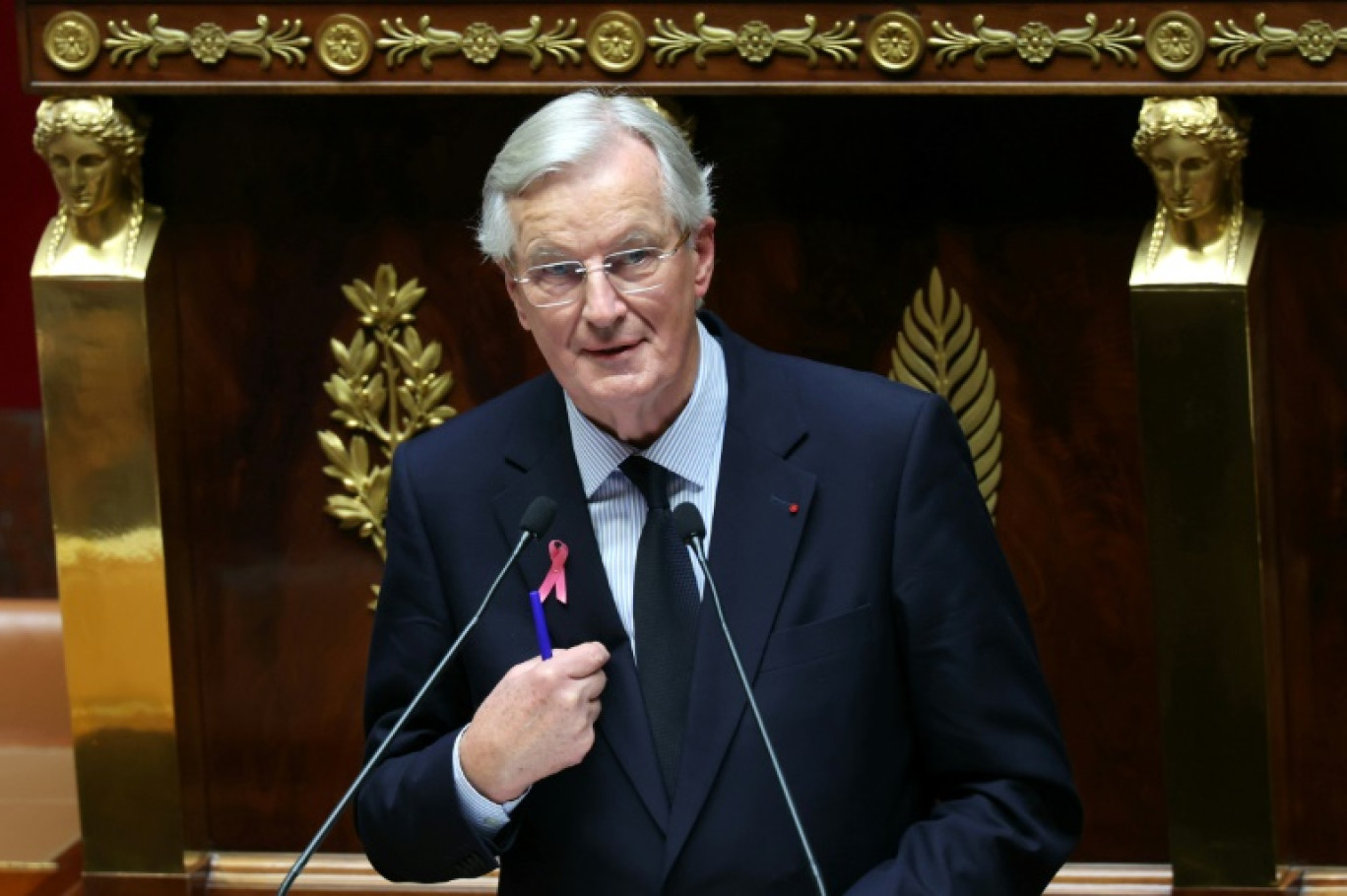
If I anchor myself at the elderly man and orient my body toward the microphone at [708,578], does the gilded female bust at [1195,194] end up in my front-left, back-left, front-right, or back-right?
back-left

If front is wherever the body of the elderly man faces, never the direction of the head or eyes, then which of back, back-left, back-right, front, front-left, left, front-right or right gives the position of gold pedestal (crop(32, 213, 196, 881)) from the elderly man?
back-right

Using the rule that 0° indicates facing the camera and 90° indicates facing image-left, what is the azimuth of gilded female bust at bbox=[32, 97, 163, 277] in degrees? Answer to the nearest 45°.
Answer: approximately 45°

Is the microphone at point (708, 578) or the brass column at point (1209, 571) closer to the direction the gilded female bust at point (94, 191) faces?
the microphone

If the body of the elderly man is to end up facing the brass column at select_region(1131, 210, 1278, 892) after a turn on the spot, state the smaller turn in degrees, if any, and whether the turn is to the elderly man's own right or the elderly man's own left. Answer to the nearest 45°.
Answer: approximately 135° to the elderly man's own left

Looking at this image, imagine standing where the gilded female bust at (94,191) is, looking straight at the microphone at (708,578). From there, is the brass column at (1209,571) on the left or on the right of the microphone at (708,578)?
left

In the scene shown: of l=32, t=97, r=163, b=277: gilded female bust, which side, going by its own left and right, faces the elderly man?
left

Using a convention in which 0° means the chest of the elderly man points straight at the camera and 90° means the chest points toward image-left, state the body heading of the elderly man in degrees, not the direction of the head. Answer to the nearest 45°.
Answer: approximately 0°
